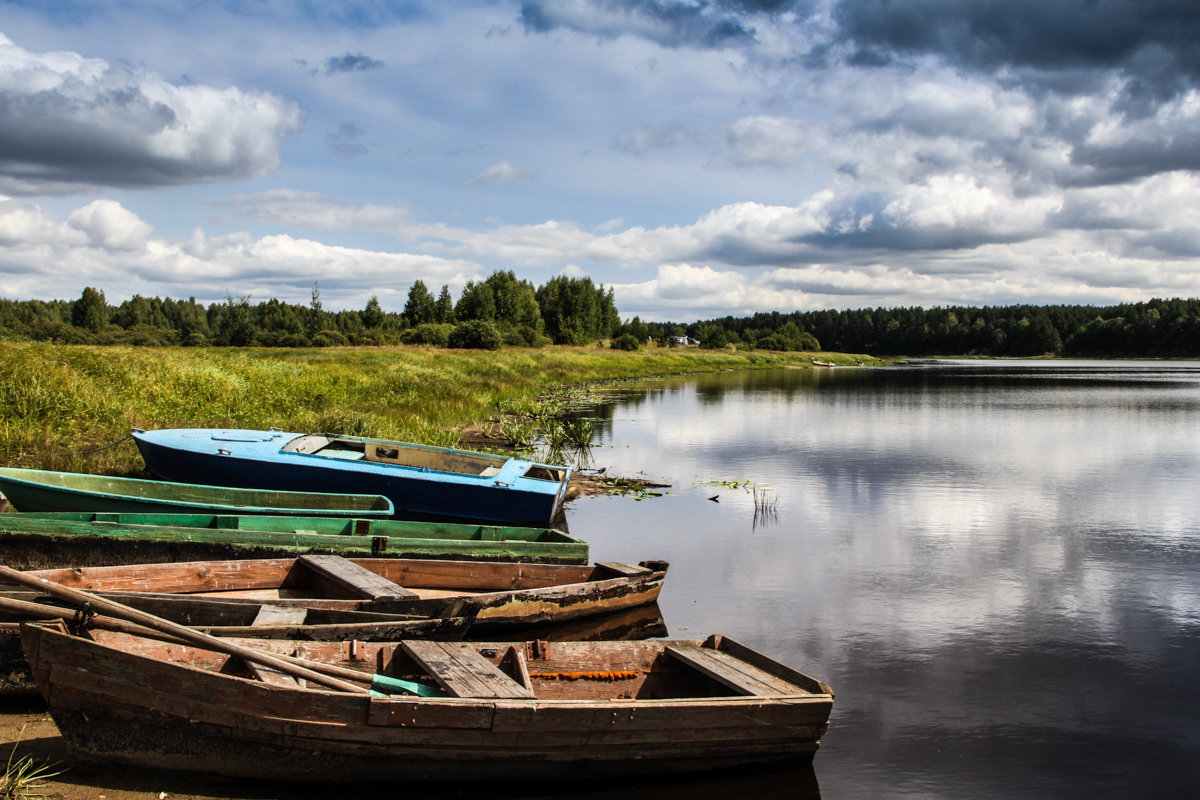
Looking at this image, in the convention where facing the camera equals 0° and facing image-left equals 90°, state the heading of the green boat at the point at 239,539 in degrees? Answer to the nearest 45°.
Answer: approximately 90°

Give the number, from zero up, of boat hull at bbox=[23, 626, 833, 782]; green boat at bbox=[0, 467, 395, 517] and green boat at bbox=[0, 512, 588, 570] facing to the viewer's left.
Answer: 3

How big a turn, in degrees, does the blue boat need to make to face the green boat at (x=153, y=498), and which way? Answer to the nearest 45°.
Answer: approximately 90° to its left

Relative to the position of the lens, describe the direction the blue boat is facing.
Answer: facing away from the viewer and to the left of the viewer

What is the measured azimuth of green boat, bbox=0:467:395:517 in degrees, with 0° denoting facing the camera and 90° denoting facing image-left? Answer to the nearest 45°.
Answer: approximately 90°

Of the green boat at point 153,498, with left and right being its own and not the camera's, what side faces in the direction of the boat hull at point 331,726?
left

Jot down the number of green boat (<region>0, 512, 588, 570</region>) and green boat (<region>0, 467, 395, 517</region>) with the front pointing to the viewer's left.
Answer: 2

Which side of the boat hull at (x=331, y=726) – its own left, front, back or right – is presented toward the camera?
left
